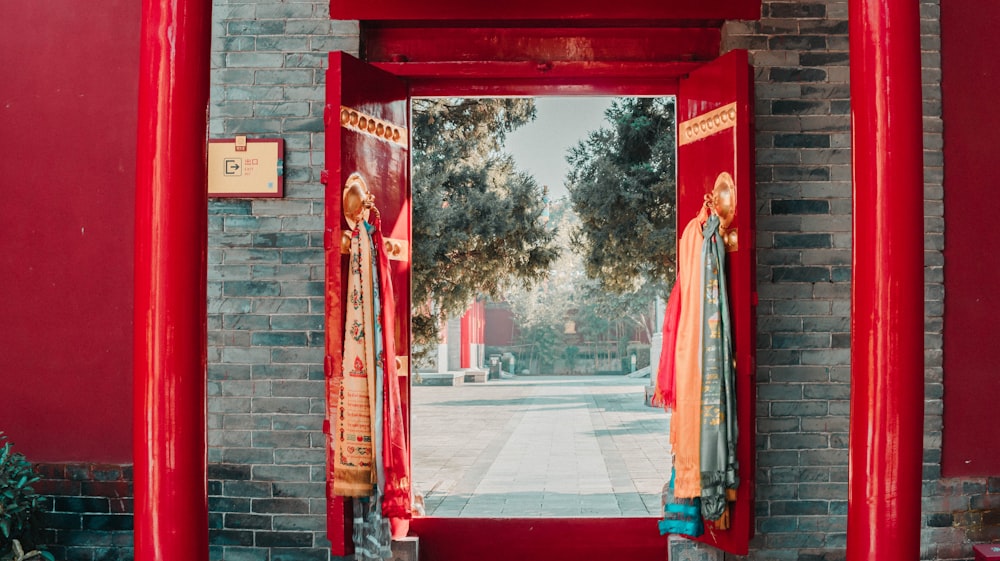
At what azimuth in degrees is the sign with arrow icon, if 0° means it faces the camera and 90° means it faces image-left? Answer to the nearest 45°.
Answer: approximately 0°

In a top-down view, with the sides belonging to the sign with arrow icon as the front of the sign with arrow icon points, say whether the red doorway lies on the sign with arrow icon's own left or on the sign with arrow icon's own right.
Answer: on the sign with arrow icon's own left

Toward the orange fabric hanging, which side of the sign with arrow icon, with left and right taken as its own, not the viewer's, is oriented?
left

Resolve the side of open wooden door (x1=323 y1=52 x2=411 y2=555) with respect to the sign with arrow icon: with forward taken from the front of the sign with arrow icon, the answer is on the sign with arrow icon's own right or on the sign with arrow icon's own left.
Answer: on the sign with arrow icon's own left

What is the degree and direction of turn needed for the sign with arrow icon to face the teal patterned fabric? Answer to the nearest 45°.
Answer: approximately 45° to its left

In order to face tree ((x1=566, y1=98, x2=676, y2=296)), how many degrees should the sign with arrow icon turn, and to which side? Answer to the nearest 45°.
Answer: approximately 135° to its left

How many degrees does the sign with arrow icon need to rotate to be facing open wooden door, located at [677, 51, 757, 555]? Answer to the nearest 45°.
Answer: approximately 45° to its left
